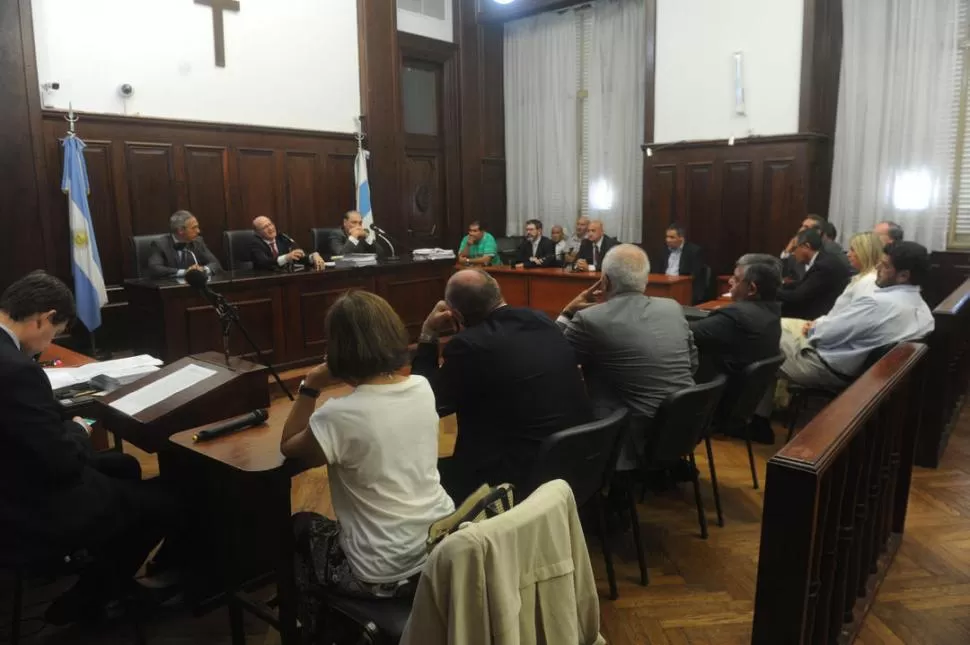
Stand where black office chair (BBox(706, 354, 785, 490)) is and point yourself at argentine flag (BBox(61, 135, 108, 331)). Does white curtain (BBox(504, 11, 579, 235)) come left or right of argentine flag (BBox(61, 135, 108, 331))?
right

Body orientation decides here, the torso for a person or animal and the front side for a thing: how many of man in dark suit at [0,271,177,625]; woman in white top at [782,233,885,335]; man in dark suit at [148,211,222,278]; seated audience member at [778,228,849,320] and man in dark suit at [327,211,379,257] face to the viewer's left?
2

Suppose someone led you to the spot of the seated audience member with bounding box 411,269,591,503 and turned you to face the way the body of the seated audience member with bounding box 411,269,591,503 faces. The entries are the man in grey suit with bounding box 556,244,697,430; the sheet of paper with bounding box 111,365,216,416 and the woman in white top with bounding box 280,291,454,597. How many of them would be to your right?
1

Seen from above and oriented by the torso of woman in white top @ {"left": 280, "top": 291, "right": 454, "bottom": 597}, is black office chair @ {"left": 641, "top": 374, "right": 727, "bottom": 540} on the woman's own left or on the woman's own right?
on the woman's own right

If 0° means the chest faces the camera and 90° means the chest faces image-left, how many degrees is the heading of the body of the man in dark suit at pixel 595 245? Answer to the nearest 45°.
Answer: approximately 45°

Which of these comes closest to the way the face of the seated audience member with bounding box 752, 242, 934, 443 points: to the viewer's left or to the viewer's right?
to the viewer's left

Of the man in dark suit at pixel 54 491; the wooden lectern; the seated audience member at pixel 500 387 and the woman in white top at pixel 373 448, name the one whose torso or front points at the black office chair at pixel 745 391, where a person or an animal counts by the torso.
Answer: the man in dark suit

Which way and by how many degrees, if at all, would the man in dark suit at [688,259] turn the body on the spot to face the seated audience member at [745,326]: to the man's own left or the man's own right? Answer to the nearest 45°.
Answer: approximately 45° to the man's own left

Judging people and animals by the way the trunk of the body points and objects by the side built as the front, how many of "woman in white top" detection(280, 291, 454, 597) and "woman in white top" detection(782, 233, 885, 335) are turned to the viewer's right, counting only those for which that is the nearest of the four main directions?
0

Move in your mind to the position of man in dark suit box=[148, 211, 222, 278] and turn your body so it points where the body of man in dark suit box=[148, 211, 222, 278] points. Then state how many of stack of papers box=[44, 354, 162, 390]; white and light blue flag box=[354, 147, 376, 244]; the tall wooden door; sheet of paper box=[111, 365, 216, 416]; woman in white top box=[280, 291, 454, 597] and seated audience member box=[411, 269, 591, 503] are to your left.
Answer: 2

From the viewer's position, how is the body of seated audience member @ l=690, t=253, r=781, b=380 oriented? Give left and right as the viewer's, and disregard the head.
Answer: facing away from the viewer and to the left of the viewer

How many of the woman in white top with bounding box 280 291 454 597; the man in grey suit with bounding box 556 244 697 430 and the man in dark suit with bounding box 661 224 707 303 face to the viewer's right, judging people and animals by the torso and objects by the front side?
0

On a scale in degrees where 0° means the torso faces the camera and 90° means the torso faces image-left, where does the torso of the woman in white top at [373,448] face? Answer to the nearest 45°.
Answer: approximately 135°

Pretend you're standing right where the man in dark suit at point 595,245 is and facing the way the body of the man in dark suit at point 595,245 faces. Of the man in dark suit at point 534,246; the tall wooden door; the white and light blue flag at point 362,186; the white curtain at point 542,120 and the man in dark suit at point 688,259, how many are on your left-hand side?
1

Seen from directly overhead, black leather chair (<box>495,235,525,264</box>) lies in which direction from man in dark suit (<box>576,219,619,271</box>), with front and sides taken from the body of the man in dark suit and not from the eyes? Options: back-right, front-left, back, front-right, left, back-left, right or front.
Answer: right

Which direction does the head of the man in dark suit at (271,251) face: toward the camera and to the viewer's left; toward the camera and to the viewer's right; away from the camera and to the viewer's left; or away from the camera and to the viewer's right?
toward the camera and to the viewer's right
